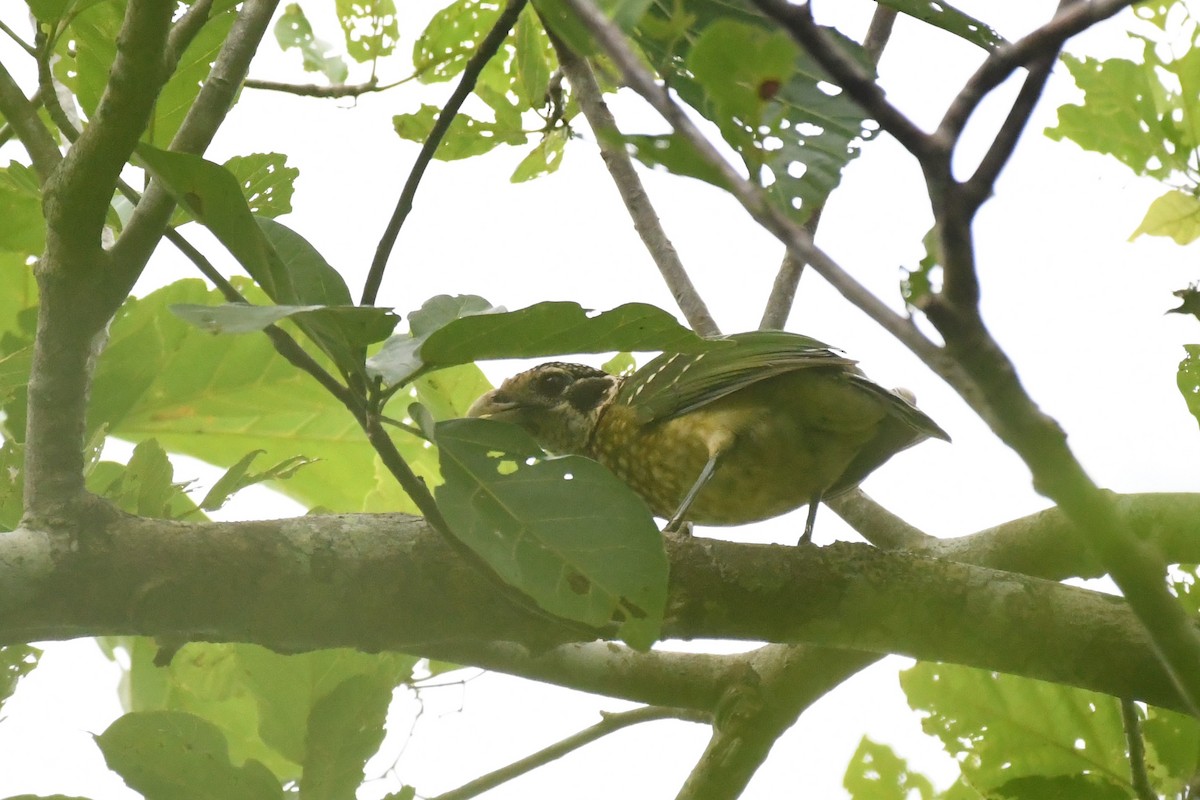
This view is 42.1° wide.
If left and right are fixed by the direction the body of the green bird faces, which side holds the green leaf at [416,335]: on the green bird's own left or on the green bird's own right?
on the green bird's own left

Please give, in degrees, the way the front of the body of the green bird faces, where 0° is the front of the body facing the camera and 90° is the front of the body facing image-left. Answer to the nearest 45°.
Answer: approximately 90°

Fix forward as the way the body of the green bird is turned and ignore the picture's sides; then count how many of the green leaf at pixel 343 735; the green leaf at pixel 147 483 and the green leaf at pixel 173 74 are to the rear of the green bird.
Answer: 0

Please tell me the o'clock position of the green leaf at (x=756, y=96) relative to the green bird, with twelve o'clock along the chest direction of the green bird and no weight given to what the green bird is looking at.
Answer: The green leaf is roughly at 9 o'clock from the green bird.
